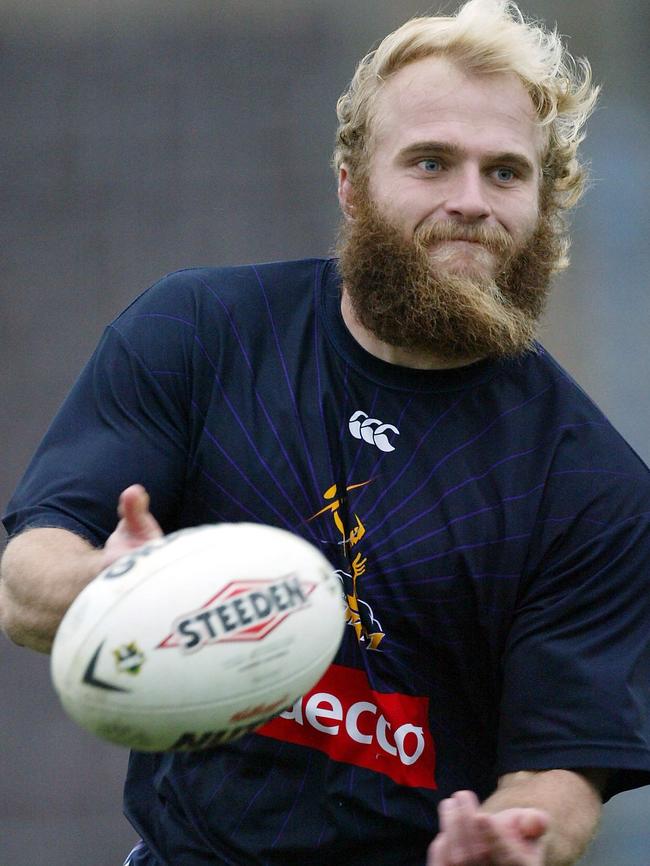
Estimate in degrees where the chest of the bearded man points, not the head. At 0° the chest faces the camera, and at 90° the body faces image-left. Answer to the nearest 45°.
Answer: approximately 0°
